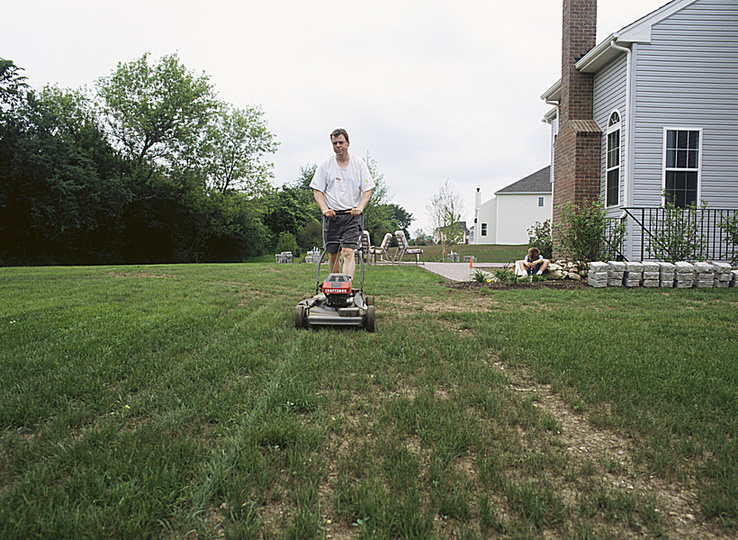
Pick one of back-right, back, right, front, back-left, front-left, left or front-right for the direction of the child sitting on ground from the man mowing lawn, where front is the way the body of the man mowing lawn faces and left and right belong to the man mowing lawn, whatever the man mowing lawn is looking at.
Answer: back-left

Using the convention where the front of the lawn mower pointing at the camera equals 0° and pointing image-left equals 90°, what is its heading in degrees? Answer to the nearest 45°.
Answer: approximately 0°

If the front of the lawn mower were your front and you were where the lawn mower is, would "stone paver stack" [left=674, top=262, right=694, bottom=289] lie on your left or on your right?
on your left

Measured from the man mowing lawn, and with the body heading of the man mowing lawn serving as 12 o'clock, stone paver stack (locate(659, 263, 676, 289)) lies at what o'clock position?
The stone paver stack is roughly at 8 o'clock from the man mowing lawn.

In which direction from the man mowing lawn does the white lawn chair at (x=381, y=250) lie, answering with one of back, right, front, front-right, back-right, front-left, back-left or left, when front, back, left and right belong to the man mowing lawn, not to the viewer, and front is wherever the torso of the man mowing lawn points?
back

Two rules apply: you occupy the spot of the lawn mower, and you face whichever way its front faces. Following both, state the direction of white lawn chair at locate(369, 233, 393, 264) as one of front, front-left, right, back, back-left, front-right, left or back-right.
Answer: back

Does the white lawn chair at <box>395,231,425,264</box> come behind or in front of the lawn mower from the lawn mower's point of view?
behind

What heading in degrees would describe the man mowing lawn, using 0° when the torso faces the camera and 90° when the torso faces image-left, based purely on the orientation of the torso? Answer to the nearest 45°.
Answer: approximately 0°

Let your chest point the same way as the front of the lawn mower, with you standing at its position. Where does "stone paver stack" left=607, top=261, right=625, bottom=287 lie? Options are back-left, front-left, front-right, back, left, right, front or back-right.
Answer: back-left

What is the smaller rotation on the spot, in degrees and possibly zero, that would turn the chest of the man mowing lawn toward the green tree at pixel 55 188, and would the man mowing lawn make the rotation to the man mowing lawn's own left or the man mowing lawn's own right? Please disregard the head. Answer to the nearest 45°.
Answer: approximately 135° to the man mowing lawn's own right

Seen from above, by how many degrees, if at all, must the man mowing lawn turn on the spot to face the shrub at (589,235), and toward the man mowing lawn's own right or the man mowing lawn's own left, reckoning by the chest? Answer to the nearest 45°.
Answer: approximately 135° to the man mowing lawn's own left
